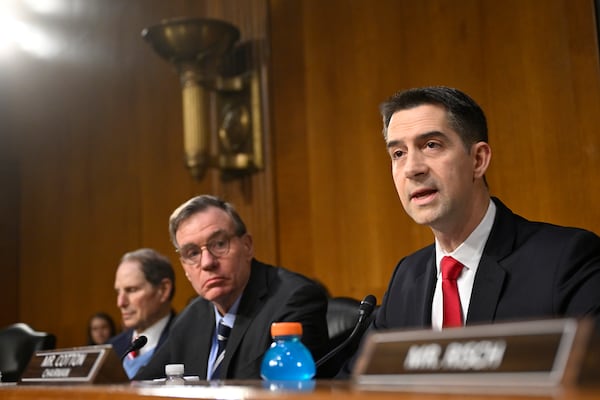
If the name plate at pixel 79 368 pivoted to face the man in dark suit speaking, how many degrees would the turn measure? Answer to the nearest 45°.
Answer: approximately 135° to its left

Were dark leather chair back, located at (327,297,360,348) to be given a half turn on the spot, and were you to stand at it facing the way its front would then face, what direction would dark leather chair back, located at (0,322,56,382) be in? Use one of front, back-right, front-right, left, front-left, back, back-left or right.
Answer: left

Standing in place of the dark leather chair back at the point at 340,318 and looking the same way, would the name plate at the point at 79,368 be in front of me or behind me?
in front

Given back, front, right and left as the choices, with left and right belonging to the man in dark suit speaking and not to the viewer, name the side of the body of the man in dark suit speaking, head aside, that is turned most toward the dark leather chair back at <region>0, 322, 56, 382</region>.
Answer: right

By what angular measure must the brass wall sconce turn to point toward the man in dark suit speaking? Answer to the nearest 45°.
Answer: approximately 45° to its left

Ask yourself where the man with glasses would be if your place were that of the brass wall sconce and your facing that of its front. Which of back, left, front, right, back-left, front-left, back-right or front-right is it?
front-left

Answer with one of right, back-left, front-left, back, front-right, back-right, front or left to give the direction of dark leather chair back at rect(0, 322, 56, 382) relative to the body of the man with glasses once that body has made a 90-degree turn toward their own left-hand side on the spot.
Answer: back

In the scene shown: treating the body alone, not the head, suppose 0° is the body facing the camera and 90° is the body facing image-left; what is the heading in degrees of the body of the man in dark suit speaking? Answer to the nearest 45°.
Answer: approximately 45°

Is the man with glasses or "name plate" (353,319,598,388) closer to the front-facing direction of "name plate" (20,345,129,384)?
the name plate

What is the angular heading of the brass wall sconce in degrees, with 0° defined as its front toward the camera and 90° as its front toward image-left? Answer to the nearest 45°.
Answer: approximately 45°

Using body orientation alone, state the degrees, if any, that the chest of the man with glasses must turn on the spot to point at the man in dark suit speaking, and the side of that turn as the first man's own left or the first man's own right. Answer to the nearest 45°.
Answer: approximately 90° to the first man's own left

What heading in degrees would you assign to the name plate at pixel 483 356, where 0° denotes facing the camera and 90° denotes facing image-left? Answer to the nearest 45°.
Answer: approximately 45°

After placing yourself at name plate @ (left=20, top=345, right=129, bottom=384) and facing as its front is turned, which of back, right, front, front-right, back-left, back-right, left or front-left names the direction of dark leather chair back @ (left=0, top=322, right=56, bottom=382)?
back-right
